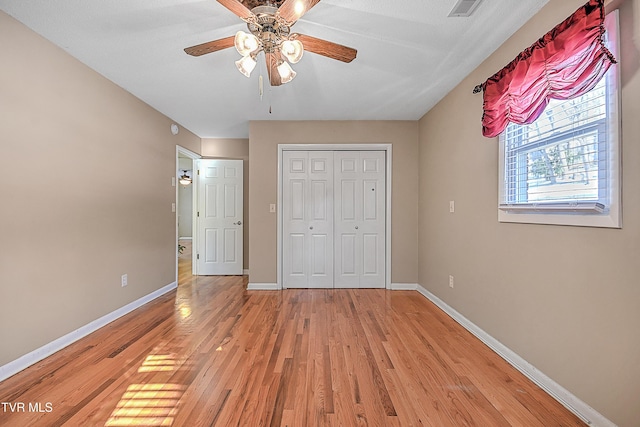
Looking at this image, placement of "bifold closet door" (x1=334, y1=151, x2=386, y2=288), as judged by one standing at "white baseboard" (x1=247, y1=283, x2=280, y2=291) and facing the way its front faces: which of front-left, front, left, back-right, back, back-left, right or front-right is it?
left

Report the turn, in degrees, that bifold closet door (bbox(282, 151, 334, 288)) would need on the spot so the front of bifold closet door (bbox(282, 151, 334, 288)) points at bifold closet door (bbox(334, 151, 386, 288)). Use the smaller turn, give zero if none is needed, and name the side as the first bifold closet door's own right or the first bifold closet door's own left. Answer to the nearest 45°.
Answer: approximately 90° to the first bifold closet door's own left

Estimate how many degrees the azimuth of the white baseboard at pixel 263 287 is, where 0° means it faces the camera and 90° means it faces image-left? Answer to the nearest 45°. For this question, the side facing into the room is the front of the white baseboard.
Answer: approximately 0°

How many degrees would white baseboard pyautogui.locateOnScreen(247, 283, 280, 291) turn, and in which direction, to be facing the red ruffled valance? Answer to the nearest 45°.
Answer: approximately 45° to its left

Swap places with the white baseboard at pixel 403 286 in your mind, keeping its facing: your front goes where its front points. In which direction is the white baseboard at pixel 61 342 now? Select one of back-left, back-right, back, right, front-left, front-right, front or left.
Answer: front-right

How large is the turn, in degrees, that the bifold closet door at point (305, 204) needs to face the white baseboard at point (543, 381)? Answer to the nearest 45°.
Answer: approximately 45° to its left

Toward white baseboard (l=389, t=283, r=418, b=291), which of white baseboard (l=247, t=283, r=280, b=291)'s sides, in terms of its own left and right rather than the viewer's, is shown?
left

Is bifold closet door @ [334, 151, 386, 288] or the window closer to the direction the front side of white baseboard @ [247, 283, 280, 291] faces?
the window

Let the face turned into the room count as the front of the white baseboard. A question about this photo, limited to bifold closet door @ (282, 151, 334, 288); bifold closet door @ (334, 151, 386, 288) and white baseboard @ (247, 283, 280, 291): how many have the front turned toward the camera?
3

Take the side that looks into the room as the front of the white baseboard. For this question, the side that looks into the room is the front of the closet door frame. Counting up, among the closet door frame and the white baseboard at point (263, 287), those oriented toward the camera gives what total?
2

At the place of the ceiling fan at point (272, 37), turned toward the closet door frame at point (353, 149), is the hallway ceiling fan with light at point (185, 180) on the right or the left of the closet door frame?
left
